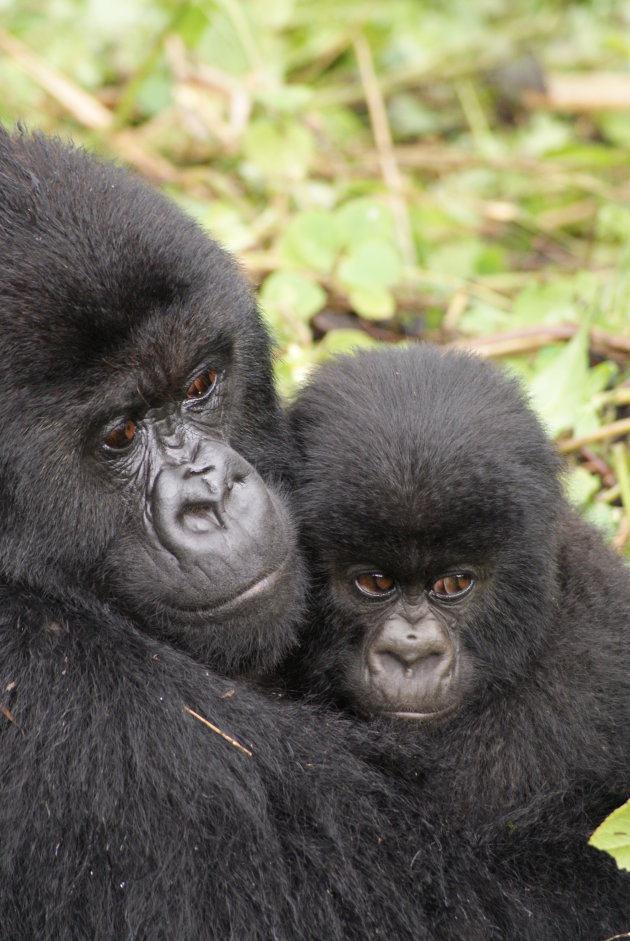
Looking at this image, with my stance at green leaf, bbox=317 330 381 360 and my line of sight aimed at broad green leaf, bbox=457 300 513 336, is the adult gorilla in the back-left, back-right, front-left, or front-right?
back-right

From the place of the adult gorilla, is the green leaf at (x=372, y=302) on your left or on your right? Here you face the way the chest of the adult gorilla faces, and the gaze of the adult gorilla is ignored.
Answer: on your left

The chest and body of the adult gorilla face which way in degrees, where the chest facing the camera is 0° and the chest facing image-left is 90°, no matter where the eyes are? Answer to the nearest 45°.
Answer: approximately 315°

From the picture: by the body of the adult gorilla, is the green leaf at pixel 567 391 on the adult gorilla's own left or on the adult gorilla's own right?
on the adult gorilla's own left

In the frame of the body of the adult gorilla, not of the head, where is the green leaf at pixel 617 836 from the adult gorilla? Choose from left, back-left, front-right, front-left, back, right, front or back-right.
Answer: front-left
